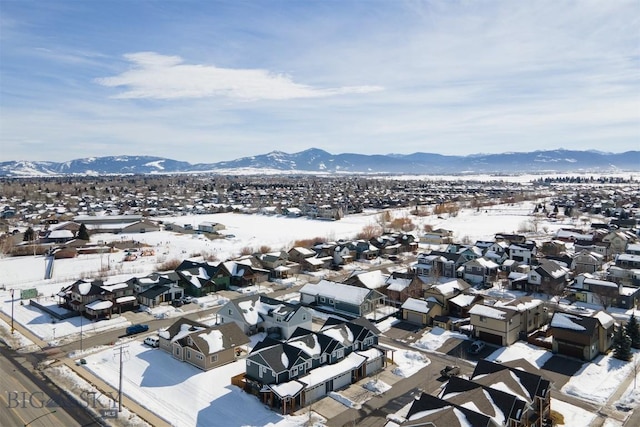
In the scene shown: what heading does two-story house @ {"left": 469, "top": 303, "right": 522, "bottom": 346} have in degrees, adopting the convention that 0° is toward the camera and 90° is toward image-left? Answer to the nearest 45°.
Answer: approximately 45°

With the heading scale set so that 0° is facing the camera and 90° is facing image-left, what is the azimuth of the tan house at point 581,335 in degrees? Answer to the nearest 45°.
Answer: approximately 45°

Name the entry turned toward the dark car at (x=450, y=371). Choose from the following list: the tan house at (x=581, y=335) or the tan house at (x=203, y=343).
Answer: the tan house at (x=581, y=335)

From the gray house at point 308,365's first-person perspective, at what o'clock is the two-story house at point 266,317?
The two-story house is roughly at 7 o'clock from the gray house.

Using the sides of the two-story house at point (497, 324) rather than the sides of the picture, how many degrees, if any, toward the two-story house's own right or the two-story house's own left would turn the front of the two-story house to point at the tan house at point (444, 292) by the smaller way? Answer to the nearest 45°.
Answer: approximately 90° to the two-story house's own right

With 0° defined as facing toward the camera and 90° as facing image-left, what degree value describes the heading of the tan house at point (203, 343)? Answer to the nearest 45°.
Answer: approximately 45°

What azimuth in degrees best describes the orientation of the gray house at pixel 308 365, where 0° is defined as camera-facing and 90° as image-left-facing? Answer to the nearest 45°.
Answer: approximately 315°

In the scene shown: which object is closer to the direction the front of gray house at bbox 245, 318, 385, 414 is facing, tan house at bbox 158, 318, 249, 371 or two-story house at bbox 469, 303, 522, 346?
the two-story house

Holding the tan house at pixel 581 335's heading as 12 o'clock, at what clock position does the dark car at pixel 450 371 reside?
The dark car is roughly at 12 o'clock from the tan house.
